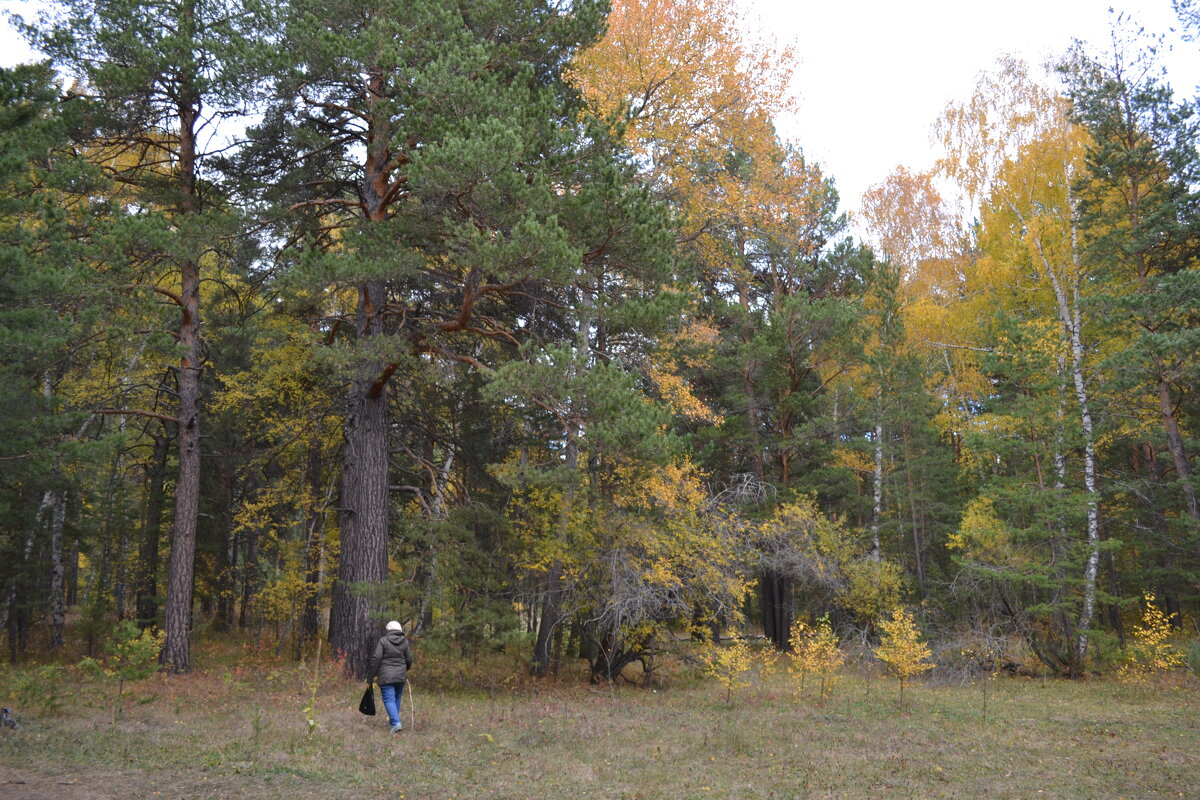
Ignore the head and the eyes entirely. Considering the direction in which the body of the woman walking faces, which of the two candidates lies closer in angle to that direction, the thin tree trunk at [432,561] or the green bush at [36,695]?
the thin tree trunk

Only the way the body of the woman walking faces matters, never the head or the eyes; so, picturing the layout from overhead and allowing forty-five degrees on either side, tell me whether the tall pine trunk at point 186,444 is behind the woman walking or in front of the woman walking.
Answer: in front

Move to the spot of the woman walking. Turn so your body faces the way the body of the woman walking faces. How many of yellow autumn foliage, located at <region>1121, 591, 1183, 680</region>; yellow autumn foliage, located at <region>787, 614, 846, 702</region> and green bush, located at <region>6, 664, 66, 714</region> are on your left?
1

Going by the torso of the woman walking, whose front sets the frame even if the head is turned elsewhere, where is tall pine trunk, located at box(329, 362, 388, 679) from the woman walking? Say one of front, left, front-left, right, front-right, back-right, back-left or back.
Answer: front

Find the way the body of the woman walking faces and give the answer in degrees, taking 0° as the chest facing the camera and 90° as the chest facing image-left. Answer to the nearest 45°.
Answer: approximately 180°

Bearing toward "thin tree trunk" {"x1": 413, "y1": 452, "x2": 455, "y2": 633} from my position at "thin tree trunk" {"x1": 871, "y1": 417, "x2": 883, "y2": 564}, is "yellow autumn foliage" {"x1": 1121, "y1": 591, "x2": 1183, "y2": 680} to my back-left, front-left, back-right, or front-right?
front-left

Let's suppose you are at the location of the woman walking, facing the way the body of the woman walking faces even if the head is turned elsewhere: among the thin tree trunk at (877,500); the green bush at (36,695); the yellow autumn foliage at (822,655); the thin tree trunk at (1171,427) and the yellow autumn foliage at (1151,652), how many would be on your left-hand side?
1

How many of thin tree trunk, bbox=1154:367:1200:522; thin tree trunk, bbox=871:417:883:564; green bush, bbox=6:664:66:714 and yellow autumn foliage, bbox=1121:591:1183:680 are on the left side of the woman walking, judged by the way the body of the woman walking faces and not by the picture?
1

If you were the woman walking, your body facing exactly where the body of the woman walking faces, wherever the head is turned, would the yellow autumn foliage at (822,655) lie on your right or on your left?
on your right

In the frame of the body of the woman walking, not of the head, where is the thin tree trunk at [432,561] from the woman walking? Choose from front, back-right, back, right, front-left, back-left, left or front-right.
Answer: front

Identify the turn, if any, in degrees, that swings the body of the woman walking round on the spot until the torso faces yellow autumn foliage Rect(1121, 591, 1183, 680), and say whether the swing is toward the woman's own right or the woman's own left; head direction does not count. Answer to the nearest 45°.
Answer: approximately 90° to the woman's own right

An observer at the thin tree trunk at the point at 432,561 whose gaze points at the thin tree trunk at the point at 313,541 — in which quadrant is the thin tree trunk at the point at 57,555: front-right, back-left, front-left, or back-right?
front-left

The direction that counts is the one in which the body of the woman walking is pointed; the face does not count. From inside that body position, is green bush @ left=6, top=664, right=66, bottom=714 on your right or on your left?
on your left
